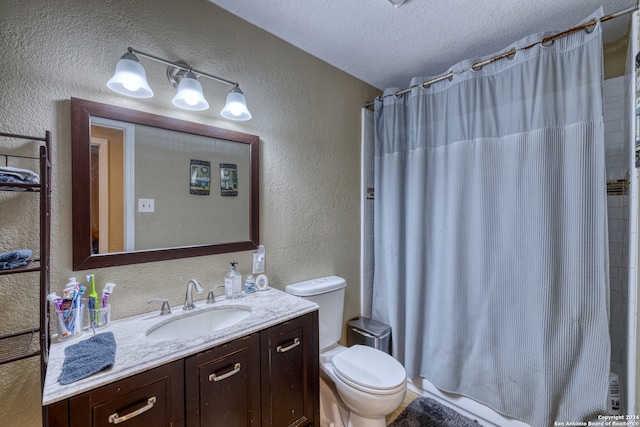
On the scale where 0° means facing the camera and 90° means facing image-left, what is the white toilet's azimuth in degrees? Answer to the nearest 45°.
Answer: approximately 315°

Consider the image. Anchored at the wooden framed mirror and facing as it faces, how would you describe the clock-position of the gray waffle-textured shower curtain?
The gray waffle-textured shower curtain is roughly at 11 o'clock from the wooden framed mirror.

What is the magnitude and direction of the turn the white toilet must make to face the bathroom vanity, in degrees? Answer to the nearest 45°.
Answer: approximately 90° to its right

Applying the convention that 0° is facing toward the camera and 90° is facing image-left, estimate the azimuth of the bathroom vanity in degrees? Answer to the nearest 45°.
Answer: approximately 315°

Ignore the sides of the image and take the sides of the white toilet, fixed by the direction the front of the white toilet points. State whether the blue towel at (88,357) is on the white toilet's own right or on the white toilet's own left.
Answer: on the white toilet's own right
